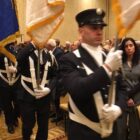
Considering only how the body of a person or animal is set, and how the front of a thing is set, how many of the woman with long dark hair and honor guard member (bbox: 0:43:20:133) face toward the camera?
2

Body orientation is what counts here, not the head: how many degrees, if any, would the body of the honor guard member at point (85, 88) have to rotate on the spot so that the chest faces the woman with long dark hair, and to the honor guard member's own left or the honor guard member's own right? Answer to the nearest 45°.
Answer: approximately 135° to the honor guard member's own left

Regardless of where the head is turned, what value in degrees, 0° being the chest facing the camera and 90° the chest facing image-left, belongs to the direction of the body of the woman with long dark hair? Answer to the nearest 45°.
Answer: approximately 0°

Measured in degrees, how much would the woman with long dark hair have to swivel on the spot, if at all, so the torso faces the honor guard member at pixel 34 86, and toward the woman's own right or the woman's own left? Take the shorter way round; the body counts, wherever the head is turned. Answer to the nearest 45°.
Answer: approximately 90° to the woman's own right

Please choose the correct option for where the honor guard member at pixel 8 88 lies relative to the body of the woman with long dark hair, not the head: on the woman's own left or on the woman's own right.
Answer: on the woman's own right
